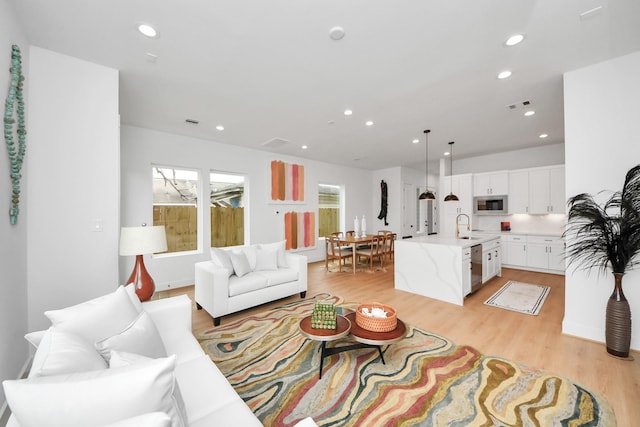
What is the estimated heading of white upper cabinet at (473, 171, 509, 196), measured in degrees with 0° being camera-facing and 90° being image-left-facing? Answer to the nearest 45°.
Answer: approximately 0°

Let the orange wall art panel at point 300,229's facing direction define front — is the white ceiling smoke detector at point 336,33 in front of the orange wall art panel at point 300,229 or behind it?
in front

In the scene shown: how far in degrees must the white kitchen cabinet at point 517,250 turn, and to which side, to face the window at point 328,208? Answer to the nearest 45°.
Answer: approximately 90° to its right

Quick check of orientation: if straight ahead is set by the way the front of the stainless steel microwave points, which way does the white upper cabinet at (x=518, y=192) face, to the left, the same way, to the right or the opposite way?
the same way

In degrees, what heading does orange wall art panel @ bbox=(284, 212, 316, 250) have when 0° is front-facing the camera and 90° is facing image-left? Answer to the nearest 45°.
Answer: approximately 315°

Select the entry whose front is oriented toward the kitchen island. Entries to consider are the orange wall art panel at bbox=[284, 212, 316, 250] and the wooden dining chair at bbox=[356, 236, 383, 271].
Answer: the orange wall art panel

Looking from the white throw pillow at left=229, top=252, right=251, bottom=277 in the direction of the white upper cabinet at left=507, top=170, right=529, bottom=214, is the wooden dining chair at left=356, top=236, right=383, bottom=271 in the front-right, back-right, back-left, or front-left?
front-left

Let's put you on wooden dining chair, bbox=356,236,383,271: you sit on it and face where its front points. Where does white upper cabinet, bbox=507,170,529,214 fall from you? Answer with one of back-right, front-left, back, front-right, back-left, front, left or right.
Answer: back-right

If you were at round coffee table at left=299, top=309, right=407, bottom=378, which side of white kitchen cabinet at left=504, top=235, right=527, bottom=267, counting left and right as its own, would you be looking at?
front

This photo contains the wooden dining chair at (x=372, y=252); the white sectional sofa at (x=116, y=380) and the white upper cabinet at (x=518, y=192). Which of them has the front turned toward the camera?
the white upper cabinet

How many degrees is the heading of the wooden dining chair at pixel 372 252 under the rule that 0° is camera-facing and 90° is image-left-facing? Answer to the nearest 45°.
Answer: approximately 135°

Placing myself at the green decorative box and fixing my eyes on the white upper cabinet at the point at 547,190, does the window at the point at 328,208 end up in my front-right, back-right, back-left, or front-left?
front-left

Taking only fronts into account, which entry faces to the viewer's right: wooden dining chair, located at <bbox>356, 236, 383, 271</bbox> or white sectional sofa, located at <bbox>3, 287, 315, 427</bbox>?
the white sectional sofa

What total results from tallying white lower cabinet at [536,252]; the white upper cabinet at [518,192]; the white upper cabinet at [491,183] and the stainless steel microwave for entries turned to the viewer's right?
0

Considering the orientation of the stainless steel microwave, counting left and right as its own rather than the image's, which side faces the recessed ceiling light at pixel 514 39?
front

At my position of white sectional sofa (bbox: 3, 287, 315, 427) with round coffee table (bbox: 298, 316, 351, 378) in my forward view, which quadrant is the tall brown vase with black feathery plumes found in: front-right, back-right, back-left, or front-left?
front-right

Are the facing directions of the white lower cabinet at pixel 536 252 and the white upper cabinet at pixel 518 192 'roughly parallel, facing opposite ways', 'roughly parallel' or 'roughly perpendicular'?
roughly parallel

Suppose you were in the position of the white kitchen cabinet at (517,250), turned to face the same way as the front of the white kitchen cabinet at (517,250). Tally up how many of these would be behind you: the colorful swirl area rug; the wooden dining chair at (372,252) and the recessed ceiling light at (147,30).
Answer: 0

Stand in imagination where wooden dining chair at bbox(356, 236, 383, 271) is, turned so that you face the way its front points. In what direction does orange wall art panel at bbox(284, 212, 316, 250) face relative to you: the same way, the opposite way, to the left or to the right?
the opposite way

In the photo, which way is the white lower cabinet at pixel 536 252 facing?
toward the camera

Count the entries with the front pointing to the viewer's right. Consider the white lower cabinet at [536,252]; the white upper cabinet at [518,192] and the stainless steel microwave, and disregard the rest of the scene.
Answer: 0

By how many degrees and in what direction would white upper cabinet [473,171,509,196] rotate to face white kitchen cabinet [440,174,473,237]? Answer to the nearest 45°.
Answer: approximately 90° to its right
